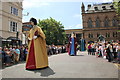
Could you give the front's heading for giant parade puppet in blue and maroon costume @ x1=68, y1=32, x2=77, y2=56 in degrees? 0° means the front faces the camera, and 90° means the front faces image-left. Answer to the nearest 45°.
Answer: approximately 0°

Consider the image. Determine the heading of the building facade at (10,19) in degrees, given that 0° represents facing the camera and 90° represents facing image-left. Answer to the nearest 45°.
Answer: approximately 315°

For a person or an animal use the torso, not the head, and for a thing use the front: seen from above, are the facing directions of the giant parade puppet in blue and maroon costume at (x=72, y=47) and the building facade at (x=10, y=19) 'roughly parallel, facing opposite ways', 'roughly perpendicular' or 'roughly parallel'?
roughly perpendicular

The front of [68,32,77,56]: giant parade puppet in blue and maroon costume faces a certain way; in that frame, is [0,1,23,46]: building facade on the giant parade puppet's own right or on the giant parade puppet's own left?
on the giant parade puppet's own right
